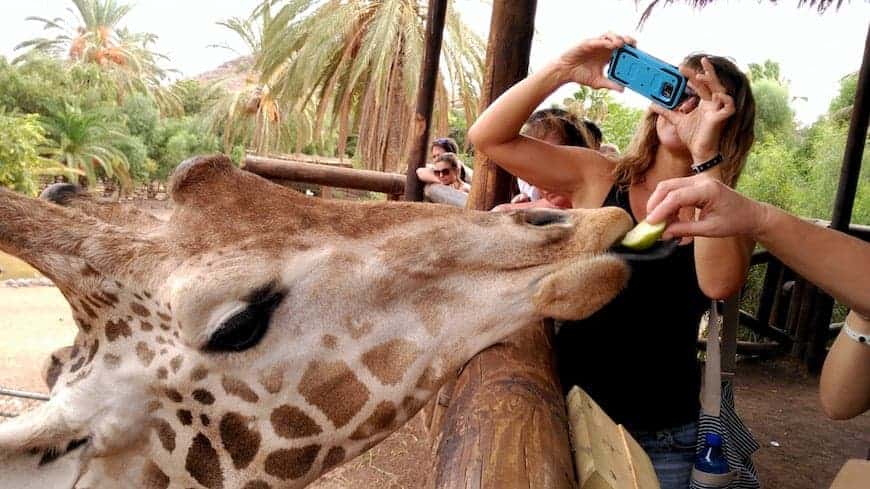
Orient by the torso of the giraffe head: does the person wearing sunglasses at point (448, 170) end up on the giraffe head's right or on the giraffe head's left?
on the giraffe head's left

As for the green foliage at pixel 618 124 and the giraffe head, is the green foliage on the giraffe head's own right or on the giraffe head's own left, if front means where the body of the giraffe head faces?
on the giraffe head's own left

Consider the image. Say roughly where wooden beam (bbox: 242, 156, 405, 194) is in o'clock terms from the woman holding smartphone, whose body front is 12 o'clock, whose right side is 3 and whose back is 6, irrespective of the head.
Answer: The wooden beam is roughly at 3 o'clock from the woman holding smartphone.

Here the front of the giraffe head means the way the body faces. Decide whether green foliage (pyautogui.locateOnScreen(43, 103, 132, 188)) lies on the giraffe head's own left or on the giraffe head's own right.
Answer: on the giraffe head's own left

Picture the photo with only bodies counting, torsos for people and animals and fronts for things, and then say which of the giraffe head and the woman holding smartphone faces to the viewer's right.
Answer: the giraffe head

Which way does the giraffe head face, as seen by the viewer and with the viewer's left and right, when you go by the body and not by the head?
facing to the right of the viewer

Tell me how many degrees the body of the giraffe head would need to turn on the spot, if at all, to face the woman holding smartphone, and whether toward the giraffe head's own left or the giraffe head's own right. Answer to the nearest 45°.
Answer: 0° — it already faces them

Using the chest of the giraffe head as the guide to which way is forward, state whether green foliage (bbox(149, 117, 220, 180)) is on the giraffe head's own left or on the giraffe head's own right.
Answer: on the giraffe head's own left

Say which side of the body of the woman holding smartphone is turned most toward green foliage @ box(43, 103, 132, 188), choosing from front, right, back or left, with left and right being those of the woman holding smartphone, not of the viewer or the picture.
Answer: right

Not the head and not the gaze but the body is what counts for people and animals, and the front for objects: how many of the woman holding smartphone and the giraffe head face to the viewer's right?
1

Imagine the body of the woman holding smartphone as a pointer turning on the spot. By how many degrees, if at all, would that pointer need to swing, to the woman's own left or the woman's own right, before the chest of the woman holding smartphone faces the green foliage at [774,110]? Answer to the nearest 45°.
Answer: approximately 135° to the woman's own right

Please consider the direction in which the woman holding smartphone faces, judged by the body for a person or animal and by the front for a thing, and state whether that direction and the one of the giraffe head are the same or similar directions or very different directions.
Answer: very different directions

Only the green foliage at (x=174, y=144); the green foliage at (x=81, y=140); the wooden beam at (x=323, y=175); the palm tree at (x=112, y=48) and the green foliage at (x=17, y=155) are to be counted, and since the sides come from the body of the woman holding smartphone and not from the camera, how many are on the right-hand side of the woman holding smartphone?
5
